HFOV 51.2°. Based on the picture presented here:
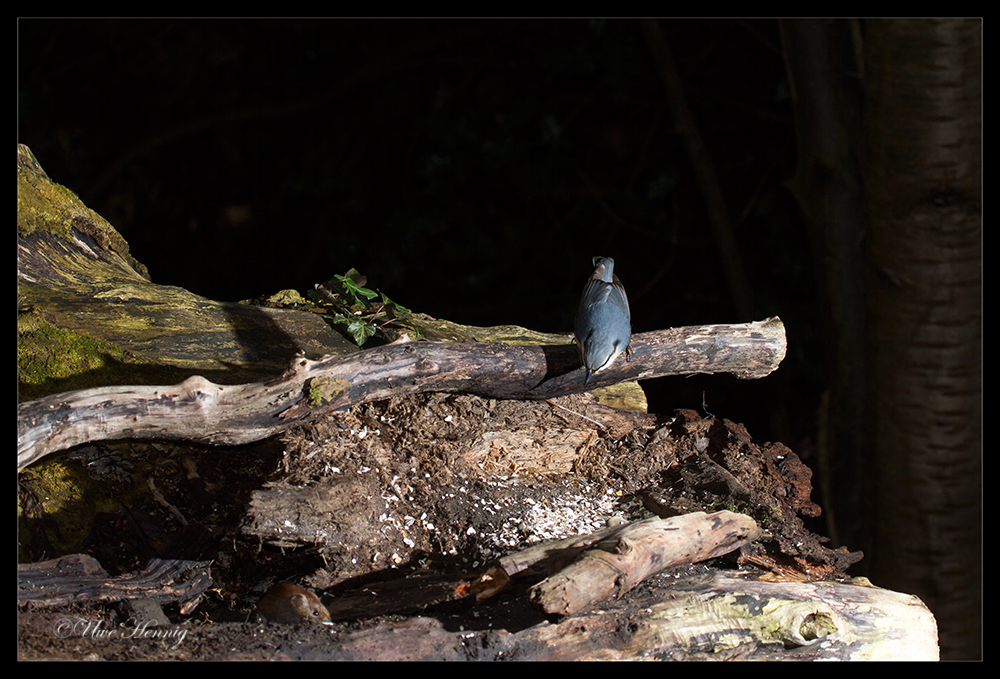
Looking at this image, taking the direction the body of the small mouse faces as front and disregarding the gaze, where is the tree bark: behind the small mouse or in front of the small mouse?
in front

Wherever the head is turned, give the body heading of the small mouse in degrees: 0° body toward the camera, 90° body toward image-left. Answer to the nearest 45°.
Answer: approximately 270°

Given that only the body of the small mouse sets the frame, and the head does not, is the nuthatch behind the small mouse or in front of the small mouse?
in front
